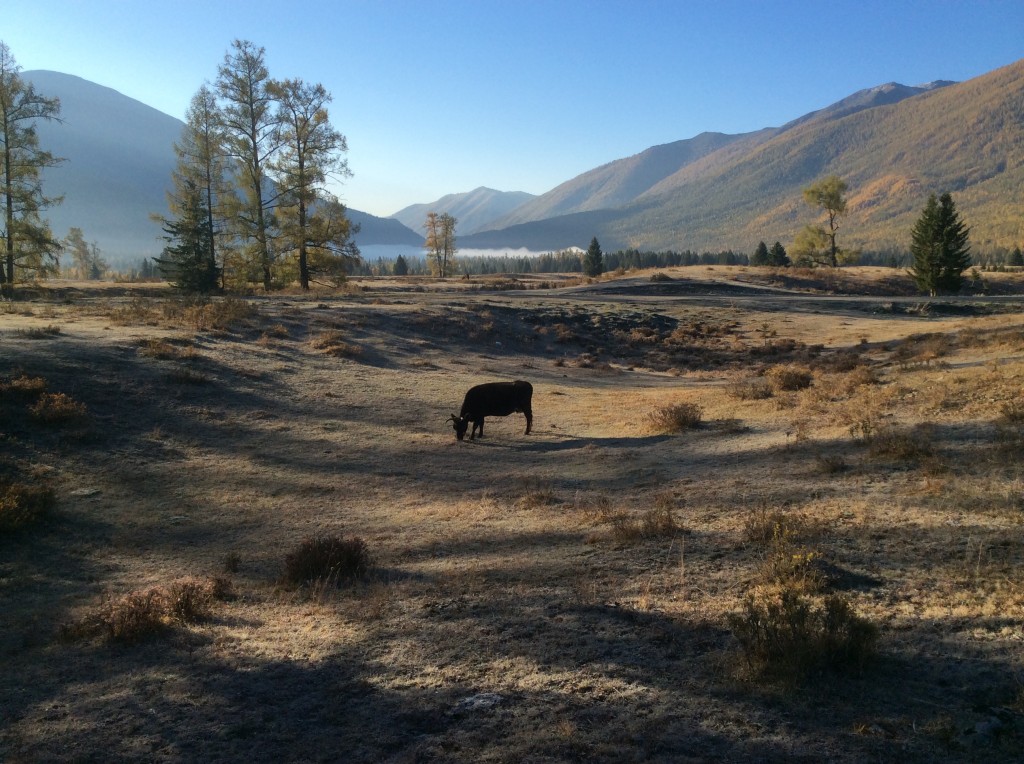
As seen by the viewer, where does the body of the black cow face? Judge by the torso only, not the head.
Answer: to the viewer's left

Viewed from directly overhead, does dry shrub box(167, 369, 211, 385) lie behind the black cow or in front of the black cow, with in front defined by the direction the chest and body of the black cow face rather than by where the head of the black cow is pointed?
in front

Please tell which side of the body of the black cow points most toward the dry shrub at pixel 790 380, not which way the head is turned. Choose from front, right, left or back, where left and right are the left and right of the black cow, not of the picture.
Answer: back

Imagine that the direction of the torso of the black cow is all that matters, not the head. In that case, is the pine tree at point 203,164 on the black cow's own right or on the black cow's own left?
on the black cow's own right

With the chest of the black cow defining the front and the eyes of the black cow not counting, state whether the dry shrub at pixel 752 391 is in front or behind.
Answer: behind

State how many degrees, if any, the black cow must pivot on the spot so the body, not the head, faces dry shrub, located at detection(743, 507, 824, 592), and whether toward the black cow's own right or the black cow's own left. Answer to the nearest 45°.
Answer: approximately 90° to the black cow's own left

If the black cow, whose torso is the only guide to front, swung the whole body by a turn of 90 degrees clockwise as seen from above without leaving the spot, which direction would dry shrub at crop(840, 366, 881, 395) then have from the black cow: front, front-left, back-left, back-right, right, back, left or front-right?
right

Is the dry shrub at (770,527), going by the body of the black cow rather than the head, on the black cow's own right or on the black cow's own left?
on the black cow's own left

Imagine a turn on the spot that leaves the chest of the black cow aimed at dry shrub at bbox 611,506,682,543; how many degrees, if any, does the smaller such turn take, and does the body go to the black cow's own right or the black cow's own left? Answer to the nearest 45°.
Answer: approximately 90° to the black cow's own left
